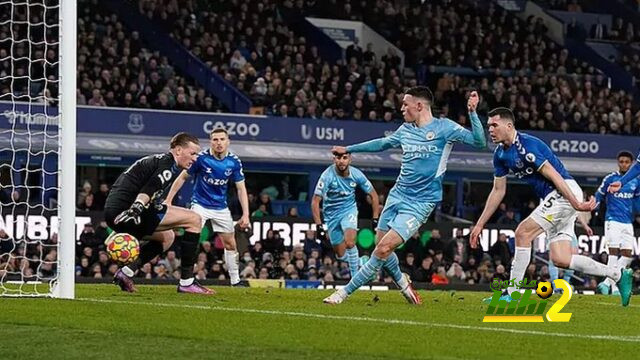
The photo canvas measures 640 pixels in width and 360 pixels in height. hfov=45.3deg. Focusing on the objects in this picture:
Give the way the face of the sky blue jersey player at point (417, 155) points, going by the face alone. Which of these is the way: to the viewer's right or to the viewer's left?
to the viewer's left

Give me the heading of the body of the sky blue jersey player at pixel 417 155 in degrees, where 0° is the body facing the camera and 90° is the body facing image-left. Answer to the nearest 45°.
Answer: approximately 45°

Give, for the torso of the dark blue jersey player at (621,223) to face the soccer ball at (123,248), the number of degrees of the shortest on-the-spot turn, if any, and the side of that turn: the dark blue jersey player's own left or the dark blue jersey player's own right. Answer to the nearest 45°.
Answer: approximately 45° to the dark blue jersey player's own right

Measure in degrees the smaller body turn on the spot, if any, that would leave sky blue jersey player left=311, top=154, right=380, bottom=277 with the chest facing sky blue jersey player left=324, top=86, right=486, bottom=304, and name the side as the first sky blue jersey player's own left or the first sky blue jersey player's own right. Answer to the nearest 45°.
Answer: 0° — they already face them

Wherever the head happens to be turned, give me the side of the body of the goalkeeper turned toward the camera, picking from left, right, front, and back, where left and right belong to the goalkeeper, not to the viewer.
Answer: right

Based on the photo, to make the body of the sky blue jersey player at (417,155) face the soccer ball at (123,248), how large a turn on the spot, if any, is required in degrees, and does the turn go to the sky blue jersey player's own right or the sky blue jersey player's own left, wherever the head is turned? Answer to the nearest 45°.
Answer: approximately 45° to the sky blue jersey player's own right

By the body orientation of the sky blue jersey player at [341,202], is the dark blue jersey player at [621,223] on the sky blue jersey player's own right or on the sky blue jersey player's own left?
on the sky blue jersey player's own left

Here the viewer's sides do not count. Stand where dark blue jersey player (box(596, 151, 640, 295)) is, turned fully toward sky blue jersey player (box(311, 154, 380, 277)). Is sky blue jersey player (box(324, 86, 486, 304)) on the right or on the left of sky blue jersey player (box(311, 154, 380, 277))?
left
